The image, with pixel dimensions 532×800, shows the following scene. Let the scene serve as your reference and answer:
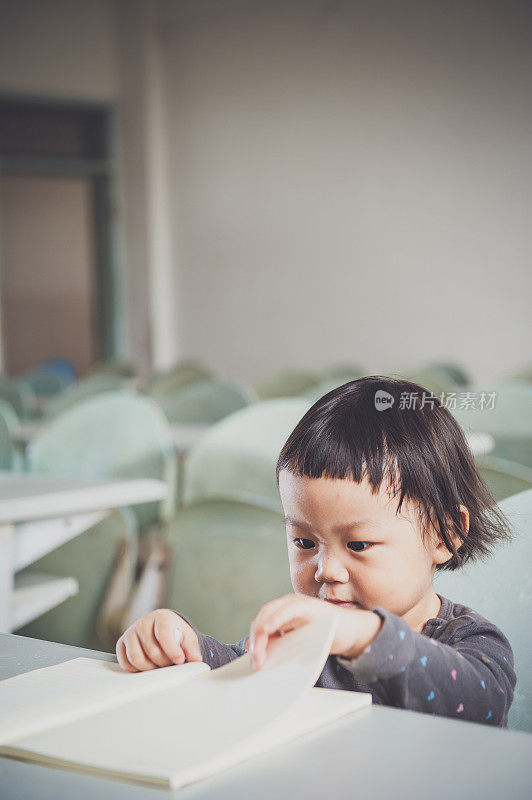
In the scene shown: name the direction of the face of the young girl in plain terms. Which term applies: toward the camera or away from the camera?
toward the camera

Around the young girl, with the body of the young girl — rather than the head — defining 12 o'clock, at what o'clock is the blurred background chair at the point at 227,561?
The blurred background chair is roughly at 4 o'clock from the young girl.

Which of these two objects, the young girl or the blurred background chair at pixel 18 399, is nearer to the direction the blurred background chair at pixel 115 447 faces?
the young girl

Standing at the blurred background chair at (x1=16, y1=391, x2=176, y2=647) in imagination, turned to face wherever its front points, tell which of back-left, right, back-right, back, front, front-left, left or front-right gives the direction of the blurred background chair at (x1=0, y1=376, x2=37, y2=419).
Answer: back-right

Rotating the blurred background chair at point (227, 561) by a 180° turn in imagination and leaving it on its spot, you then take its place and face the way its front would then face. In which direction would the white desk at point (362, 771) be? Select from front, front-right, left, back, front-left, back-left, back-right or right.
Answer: back-right

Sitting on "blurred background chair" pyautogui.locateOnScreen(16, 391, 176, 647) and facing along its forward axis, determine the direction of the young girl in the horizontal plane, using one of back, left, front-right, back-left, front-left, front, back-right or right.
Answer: front-left

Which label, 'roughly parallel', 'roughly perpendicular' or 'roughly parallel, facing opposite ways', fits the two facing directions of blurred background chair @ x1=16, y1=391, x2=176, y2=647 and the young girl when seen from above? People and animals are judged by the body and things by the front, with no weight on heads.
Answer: roughly parallel

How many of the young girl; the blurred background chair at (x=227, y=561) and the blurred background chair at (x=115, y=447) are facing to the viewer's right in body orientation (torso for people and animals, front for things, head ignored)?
0

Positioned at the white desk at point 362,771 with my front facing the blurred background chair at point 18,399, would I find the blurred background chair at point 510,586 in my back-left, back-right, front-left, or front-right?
front-right

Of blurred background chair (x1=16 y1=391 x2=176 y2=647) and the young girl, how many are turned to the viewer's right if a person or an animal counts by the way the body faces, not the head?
0

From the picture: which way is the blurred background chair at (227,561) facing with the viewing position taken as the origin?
facing the viewer and to the left of the viewer

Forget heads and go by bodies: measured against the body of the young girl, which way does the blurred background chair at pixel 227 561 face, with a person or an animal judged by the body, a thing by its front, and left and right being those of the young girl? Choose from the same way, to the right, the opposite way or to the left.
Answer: the same way

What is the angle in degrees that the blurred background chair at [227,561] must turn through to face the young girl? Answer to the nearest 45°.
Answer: approximately 45° to its left
